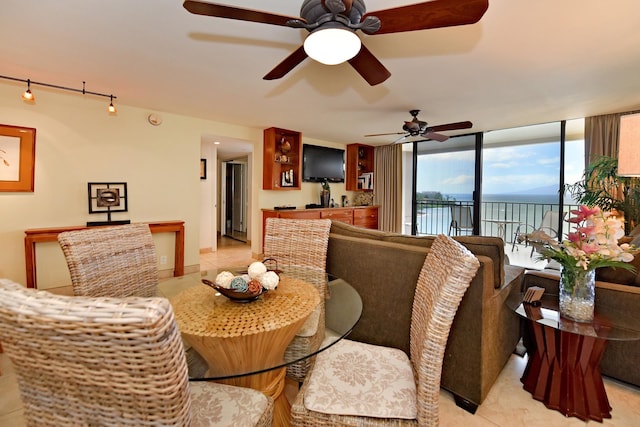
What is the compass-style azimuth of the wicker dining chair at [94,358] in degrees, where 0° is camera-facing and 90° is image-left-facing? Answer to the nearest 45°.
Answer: approximately 225°

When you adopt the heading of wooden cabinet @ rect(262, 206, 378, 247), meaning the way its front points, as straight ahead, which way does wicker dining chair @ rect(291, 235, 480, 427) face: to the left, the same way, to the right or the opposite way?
to the right

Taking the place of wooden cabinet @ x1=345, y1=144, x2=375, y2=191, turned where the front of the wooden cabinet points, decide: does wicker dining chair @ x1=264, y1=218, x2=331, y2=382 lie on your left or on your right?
on your right

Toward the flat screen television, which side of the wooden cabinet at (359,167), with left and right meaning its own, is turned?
right

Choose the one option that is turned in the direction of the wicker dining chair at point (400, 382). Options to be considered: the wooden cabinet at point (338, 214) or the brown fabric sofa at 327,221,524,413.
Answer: the wooden cabinet

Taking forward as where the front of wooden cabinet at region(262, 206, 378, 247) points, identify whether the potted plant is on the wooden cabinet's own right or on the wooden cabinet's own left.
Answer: on the wooden cabinet's own left

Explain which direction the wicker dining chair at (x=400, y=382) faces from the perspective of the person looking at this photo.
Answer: facing to the left of the viewer

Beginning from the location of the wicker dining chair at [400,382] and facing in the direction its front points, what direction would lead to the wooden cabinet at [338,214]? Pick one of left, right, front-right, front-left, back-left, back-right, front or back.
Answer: right

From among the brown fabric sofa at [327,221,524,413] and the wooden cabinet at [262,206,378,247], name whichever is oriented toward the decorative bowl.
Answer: the wooden cabinet

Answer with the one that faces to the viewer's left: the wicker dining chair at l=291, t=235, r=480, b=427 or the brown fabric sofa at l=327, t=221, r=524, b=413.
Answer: the wicker dining chair

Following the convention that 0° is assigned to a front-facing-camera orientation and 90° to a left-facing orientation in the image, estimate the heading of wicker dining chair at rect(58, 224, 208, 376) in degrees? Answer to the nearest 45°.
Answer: approximately 315°

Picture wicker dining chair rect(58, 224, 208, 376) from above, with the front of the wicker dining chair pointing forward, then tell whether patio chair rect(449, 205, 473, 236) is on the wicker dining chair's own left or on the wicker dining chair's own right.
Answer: on the wicker dining chair's own left

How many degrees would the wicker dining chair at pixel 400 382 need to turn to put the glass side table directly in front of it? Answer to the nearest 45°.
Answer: approximately 135° to its right
